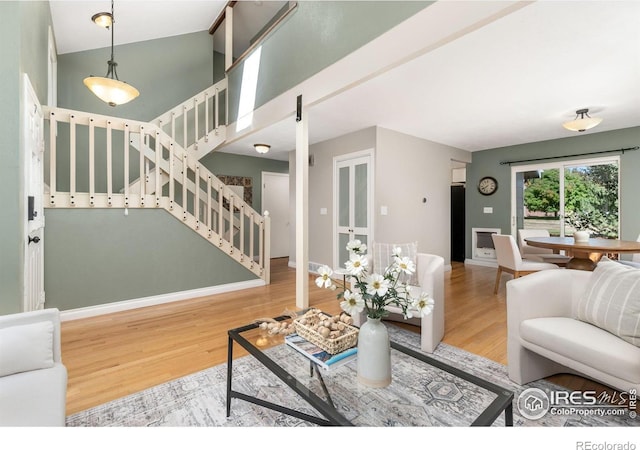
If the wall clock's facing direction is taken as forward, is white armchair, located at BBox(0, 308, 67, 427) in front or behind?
in front

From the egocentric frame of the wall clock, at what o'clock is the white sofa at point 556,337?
The white sofa is roughly at 12 o'clock from the wall clock.

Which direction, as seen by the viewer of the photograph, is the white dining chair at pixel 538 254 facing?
facing the viewer and to the right of the viewer

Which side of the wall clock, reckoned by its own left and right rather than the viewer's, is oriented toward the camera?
front

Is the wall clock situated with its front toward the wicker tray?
yes

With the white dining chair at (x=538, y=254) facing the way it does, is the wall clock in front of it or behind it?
behind

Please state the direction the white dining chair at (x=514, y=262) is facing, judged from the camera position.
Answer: facing away from the viewer and to the right of the viewer

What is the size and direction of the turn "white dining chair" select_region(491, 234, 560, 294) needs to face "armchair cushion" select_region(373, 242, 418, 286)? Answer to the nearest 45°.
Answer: approximately 180°

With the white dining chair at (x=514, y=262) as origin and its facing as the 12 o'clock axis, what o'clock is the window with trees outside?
The window with trees outside is roughly at 11 o'clock from the white dining chair.

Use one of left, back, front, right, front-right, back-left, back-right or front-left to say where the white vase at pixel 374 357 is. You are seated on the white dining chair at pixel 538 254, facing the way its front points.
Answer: front-right

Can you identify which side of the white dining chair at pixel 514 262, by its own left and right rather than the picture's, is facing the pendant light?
back

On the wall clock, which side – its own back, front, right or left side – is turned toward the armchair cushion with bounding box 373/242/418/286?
front

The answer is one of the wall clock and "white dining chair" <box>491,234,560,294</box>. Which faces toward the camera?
the wall clock

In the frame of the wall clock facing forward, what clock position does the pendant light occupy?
The pendant light is roughly at 1 o'clock from the wall clock.

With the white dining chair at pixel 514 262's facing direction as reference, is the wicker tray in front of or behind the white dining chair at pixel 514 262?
behind

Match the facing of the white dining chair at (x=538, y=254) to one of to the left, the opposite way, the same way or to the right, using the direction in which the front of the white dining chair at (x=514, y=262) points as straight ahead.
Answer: to the right

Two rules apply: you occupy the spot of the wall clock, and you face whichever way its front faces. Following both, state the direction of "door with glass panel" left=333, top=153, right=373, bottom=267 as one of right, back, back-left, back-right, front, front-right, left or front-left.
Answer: front-right
